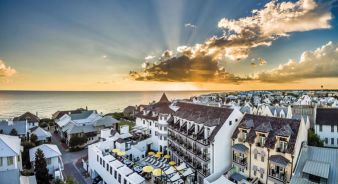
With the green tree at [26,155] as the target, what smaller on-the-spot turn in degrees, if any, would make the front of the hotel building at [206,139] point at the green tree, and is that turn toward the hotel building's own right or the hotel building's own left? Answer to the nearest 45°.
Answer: approximately 45° to the hotel building's own right

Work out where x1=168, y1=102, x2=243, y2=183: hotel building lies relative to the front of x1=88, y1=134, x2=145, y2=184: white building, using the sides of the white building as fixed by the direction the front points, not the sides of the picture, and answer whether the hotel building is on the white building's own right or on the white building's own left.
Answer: on the white building's own left

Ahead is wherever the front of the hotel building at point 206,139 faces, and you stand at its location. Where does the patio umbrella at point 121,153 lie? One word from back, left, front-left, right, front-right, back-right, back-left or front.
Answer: front-right

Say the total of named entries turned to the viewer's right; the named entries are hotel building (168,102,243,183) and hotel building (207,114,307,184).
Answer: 0

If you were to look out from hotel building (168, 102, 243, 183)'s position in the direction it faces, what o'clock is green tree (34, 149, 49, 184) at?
The green tree is roughly at 1 o'clock from the hotel building.

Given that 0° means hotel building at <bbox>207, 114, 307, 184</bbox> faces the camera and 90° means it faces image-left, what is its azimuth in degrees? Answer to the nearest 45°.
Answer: approximately 45°

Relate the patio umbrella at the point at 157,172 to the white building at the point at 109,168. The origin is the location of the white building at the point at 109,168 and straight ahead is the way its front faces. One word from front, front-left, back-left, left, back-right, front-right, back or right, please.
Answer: left

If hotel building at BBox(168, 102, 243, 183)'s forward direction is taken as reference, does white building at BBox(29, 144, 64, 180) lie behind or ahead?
ahead

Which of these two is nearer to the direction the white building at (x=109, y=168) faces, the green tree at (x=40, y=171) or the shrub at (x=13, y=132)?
the green tree

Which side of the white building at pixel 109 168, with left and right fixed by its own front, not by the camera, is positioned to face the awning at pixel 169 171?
left

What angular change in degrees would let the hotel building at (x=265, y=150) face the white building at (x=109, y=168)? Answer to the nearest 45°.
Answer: approximately 45° to its right

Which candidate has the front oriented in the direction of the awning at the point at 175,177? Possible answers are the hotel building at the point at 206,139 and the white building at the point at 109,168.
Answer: the hotel building

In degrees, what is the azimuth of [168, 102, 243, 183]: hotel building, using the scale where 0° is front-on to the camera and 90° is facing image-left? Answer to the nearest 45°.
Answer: approximately 45°

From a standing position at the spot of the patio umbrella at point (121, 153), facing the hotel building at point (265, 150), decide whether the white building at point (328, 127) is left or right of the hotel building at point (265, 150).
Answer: left
